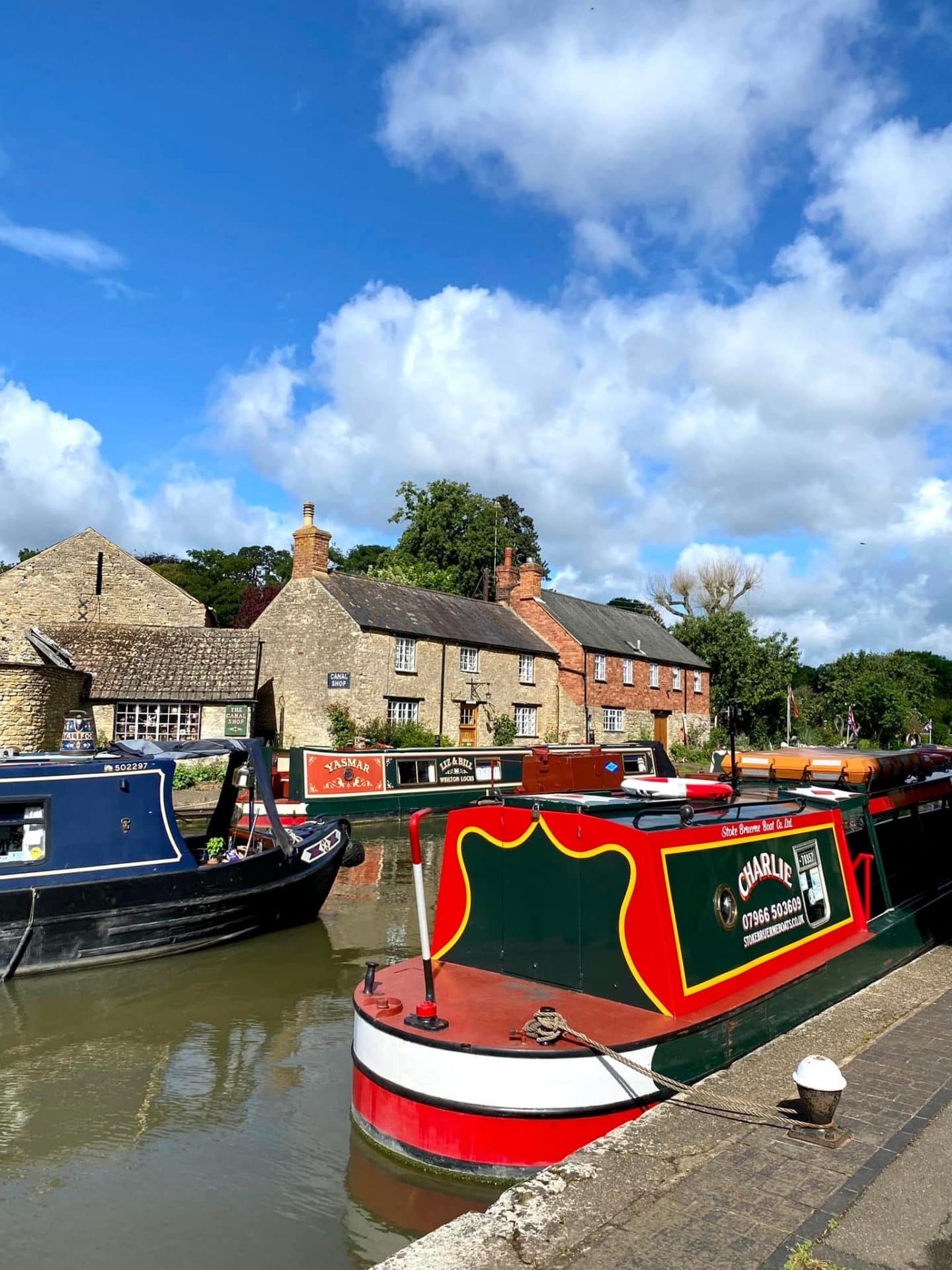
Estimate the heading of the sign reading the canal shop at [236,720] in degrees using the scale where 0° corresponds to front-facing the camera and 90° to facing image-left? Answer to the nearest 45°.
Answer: approximately 0°

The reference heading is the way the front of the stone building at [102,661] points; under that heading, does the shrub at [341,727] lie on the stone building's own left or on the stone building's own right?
on the stone building's own left

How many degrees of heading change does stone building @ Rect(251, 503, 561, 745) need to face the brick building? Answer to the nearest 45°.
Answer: approximately 90° to its left

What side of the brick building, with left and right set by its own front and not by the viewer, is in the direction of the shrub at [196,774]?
right

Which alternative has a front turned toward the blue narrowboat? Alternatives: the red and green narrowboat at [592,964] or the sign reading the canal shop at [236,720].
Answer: the sign reading the canal shop

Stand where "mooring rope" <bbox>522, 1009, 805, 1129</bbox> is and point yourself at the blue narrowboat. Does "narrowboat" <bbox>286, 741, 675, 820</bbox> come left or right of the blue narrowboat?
right

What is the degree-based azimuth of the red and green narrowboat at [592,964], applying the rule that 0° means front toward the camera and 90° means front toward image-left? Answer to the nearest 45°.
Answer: approximately 225°

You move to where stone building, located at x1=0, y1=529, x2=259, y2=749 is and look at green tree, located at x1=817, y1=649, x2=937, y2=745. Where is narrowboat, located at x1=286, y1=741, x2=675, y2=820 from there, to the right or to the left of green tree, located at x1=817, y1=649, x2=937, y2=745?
right

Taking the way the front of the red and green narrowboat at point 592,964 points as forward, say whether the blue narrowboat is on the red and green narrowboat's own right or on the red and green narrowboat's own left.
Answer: on the red and green narrowboat's own left

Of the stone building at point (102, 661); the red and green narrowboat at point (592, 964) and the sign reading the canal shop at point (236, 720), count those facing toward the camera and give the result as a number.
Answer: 2
